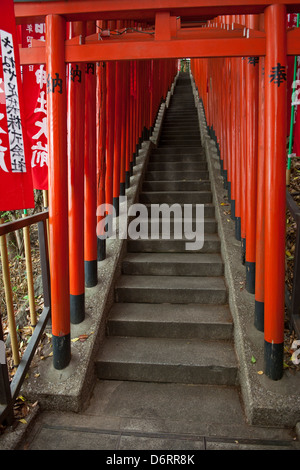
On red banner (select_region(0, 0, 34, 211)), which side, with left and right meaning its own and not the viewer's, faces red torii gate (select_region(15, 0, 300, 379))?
left

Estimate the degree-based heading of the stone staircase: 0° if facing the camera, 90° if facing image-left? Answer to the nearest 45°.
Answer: approximately 0°

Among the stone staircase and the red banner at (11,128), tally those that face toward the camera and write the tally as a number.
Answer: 2

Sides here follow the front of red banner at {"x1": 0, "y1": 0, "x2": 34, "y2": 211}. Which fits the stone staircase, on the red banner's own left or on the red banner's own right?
on the red banner's own left
